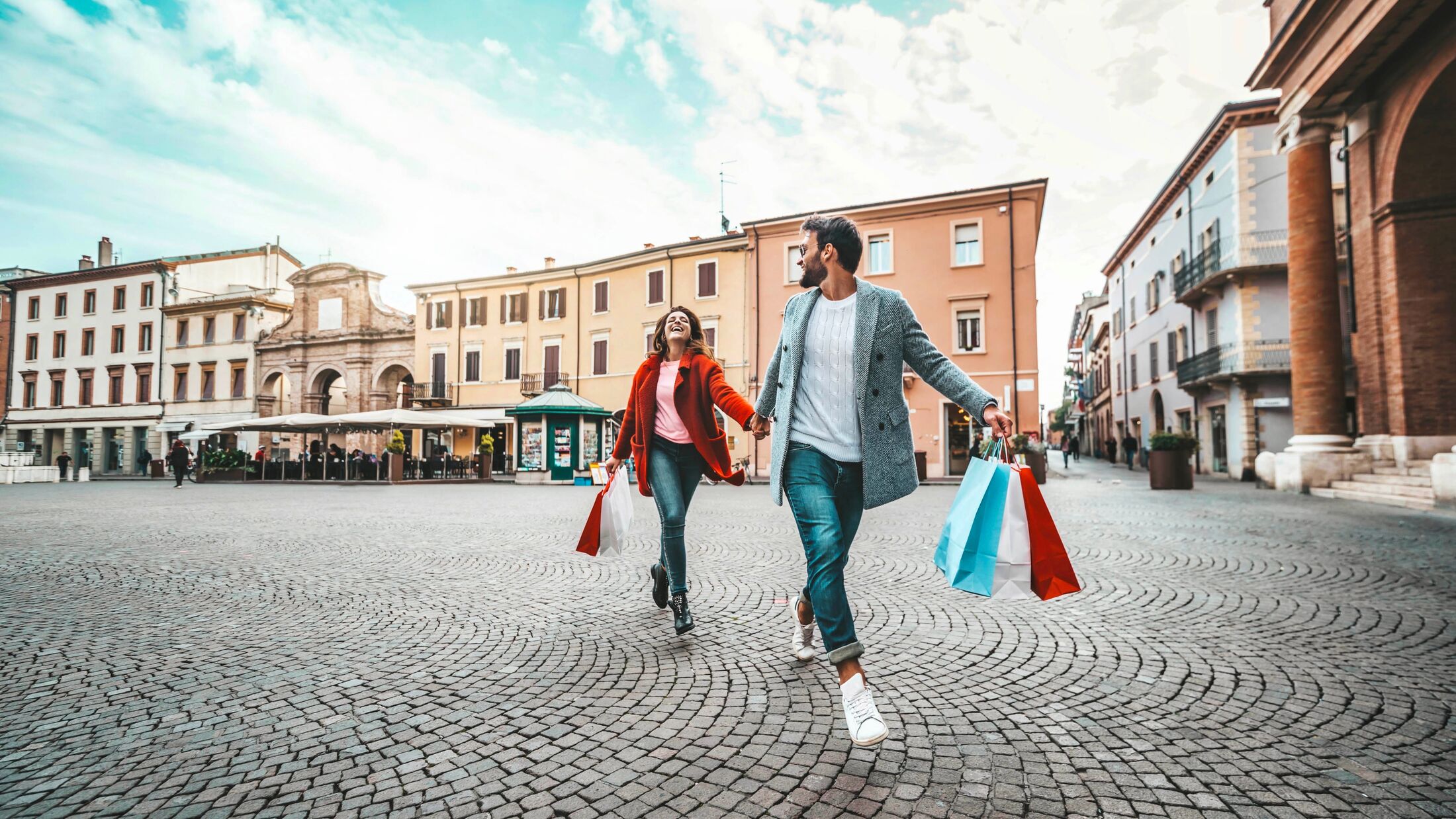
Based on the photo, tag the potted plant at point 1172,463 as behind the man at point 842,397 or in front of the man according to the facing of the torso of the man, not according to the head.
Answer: behind

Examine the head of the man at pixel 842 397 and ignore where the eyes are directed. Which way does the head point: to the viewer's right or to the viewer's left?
to the viewer's left

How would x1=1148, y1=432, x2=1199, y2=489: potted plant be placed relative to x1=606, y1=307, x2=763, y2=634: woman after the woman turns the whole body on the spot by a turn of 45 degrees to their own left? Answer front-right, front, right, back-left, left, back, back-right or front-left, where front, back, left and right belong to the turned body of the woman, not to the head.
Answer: left

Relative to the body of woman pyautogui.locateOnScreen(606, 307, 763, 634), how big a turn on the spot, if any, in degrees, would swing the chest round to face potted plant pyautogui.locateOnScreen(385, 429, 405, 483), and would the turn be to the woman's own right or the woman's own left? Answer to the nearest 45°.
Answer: approximately 135° to the woman's own right

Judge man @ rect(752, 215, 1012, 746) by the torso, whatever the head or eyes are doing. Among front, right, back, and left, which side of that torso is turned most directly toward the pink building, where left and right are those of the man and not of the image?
back

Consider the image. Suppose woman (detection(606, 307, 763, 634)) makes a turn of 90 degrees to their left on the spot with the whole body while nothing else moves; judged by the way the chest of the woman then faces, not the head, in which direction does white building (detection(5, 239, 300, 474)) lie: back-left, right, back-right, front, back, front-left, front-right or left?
back-left

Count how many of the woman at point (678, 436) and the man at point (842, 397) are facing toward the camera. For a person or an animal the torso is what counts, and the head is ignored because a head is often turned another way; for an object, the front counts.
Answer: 2

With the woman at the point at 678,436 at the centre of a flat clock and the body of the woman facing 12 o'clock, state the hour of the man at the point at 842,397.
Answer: The man is roughly at 11 o'clock from the woman.
